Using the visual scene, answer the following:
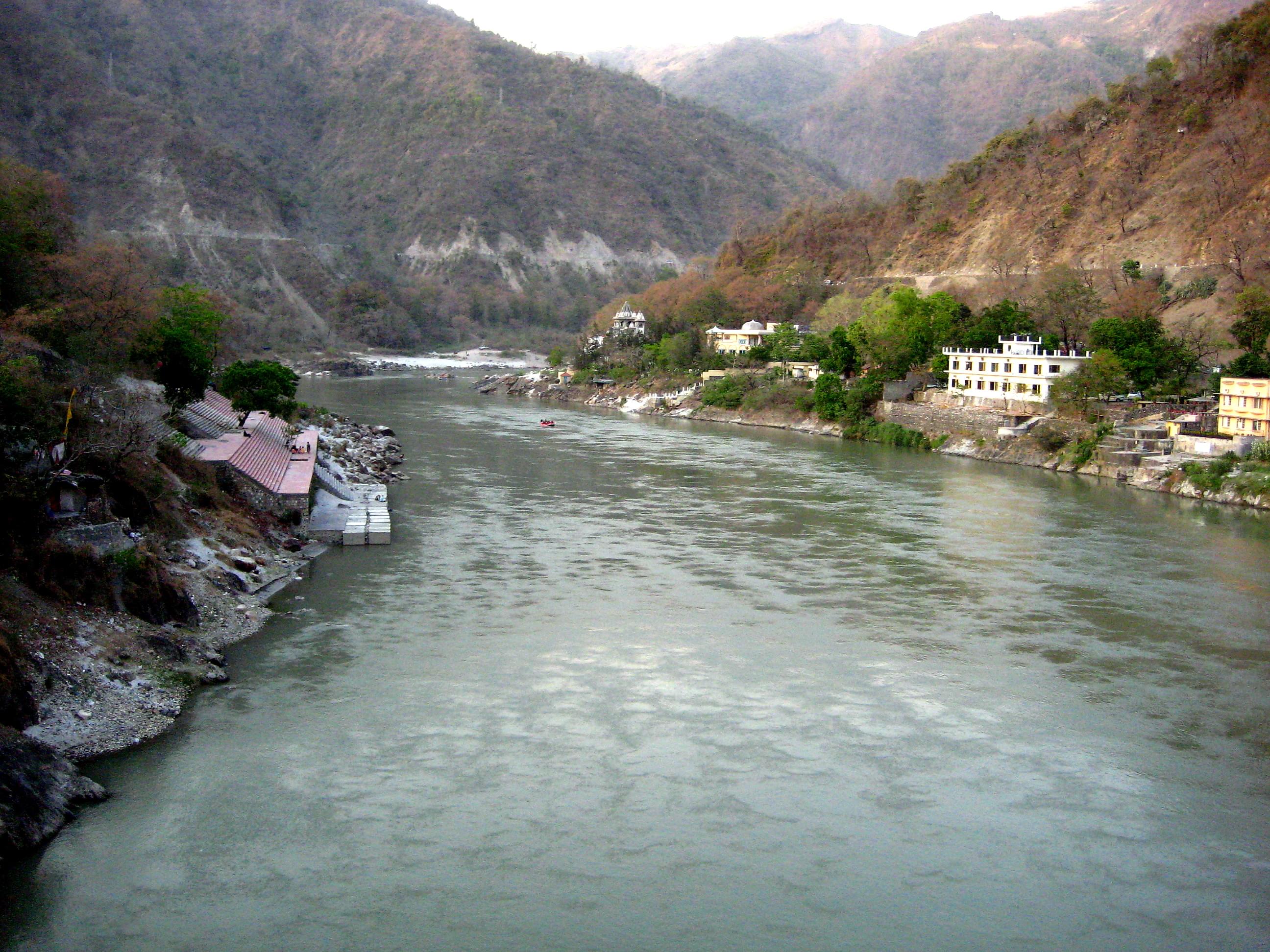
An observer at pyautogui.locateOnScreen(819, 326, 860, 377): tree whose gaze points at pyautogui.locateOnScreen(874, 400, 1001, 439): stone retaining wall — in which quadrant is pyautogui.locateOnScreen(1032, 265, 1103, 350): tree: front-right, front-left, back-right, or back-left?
front-left

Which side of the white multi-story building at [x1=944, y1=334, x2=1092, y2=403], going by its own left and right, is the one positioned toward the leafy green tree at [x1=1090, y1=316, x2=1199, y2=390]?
left

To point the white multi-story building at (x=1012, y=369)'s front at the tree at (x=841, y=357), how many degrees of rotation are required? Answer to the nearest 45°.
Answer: approximately 90° to its right

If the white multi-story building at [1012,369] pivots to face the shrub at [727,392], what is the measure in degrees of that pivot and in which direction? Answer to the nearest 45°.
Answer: approximately 90° to its right

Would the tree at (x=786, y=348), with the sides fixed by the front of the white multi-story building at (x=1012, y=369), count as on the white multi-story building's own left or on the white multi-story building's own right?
on the white multi-story building's own right

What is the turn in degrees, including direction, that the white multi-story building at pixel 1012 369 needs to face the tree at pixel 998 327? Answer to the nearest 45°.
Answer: approximately 135° to its right

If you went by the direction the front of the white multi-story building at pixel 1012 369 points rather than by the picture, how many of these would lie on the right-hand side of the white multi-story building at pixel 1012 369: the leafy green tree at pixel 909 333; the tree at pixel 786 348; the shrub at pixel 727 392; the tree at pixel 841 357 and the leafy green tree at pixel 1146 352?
4

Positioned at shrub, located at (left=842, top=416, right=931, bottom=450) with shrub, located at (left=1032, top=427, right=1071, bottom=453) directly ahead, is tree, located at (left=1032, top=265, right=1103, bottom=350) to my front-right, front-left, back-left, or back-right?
front-left

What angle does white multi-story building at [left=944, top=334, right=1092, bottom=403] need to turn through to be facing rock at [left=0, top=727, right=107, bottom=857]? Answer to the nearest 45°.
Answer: approximately 45° to its left

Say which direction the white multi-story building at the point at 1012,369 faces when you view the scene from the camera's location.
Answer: facing the viewer and to the left of the viewer

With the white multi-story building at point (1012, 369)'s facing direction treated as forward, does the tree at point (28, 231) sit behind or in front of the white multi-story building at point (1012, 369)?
in front

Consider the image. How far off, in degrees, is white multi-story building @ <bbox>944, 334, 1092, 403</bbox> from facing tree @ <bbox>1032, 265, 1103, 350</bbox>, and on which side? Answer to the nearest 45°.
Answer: approximately 180°

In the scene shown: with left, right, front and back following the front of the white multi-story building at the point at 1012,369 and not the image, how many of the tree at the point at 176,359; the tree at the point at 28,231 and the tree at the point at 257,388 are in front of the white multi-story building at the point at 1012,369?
3
